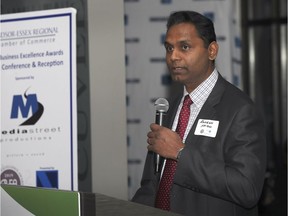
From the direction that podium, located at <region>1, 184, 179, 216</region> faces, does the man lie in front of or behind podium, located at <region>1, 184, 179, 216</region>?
behind

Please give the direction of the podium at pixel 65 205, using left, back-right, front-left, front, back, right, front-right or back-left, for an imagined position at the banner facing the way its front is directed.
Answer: front-left

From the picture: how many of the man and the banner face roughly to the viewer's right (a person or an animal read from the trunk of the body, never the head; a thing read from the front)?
0

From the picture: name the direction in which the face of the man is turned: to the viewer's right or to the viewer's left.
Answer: to the viewer's left

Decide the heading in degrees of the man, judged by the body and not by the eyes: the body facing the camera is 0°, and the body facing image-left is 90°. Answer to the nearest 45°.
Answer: approximately 45°

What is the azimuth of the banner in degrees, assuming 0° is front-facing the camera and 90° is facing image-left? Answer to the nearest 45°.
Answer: approximately 45°

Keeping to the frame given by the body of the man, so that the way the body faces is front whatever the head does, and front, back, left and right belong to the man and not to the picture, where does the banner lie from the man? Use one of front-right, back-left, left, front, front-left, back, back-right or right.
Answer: right

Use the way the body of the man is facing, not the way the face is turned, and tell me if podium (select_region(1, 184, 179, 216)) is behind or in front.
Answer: in front

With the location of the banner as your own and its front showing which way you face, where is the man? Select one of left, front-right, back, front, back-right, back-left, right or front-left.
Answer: left

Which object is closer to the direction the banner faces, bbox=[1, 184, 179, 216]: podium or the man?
the podium
